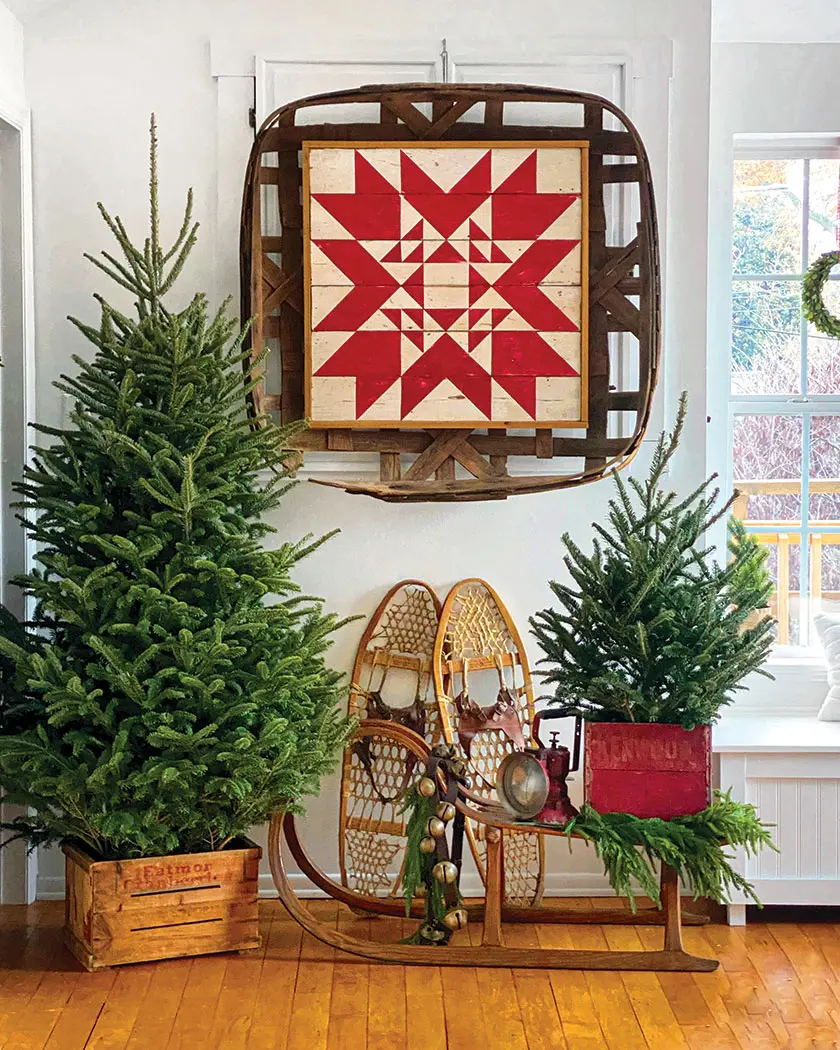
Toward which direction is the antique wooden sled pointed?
to the viewer's left

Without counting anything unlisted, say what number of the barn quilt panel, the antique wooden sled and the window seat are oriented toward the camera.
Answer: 2

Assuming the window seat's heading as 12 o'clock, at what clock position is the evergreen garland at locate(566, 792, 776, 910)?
The evergreen garland is roughly at 1 o'clock from the window seat.

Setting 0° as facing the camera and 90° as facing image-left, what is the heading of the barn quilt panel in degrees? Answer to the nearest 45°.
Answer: approximately 0°

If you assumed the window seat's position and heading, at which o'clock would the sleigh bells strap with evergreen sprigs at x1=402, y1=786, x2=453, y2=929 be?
The sleigh bells strap with evergreen sprigs is roughly at 2 o'clock from the window seat.

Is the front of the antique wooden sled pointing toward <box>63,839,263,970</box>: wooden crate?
yes
